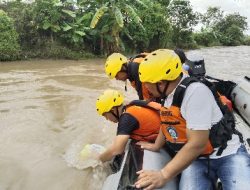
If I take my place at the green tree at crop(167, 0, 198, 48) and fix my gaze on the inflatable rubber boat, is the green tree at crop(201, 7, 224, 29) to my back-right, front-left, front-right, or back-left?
back-left

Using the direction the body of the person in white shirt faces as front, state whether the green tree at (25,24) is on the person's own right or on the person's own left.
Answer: on the person's own right

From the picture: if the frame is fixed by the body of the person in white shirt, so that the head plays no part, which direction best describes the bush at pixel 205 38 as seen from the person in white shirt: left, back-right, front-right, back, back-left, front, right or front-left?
back-right

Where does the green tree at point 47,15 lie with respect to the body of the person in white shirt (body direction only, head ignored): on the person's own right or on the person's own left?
on the person's own right

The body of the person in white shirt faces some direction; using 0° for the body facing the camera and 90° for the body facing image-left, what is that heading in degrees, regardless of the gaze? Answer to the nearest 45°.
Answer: approximately 45°

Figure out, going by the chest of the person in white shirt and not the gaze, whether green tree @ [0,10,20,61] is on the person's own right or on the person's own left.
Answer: on the person's own right

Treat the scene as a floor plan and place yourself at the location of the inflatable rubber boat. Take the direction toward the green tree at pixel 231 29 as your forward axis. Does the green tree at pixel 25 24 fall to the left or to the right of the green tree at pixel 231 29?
left

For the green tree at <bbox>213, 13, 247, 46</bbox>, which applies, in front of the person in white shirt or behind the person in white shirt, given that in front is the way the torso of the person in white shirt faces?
behind

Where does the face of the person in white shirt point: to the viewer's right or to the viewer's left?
to the viewer's left
